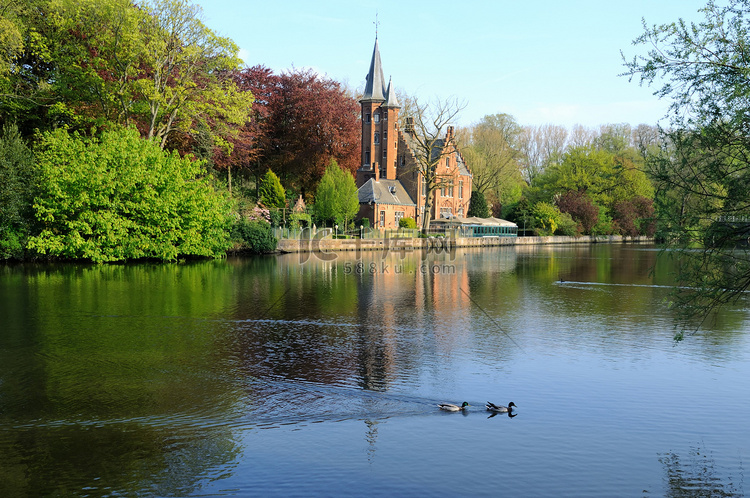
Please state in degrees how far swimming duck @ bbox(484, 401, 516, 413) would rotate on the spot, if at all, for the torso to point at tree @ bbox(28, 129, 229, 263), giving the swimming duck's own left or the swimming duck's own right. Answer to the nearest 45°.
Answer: approximately 135° to the swimming duck's own left

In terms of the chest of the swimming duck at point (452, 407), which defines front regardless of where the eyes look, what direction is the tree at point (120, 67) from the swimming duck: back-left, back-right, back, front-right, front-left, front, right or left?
back-left

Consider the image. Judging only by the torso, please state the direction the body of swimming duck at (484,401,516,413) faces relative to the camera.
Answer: to the viewer's right

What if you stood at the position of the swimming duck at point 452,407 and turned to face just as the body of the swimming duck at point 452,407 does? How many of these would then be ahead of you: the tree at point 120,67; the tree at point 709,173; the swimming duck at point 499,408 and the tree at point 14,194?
2

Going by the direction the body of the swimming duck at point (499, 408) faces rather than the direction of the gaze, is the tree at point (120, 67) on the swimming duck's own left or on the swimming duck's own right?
on the swimming duck's own left

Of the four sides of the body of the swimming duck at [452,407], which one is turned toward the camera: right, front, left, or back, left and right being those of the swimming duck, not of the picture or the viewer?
right

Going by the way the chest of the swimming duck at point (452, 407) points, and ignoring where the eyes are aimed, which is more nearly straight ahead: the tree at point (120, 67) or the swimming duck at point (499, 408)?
the swimming duck
